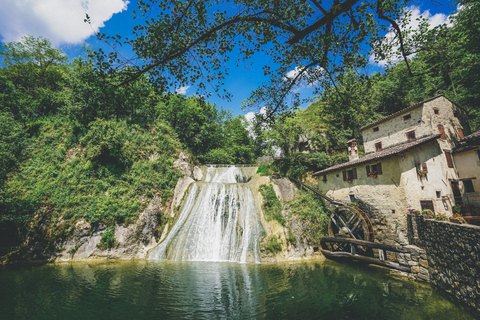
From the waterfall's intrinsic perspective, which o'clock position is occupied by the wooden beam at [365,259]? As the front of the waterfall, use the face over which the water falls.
The wooden beam is roughly at 10 o'clock from the waterfall.

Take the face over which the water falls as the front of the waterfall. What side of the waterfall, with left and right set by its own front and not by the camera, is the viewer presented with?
front

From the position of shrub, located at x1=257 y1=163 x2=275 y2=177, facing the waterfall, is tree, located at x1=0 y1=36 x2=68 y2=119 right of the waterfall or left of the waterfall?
right

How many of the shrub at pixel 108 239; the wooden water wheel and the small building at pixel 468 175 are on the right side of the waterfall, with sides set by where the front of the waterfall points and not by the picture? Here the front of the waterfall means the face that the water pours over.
1

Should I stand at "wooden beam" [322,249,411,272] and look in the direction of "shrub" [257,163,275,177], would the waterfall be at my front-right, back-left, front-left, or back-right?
front-left

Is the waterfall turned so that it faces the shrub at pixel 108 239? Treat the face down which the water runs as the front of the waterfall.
no

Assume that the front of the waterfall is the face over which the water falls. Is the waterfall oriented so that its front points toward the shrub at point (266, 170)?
no

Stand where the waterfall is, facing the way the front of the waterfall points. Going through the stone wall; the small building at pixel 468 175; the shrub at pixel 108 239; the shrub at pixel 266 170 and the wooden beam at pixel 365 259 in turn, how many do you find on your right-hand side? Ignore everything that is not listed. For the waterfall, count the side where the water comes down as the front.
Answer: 1

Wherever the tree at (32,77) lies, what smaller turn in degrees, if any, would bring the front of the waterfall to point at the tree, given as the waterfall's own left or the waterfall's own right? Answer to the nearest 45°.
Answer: approximately 135° to the waterfall's own right

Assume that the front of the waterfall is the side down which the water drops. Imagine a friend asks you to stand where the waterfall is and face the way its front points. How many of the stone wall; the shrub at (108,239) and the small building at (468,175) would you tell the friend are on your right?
1

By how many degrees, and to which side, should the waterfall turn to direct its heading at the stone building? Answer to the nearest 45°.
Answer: approximately 45° to its left

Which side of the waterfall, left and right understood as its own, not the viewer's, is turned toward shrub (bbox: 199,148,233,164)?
back

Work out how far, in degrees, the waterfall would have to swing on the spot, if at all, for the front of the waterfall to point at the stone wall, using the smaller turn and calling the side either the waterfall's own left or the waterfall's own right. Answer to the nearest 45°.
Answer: approximately 45° to the waterfall's own left

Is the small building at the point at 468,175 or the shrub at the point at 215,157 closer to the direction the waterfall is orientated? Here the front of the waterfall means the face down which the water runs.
the small building

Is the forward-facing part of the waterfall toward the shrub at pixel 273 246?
no
